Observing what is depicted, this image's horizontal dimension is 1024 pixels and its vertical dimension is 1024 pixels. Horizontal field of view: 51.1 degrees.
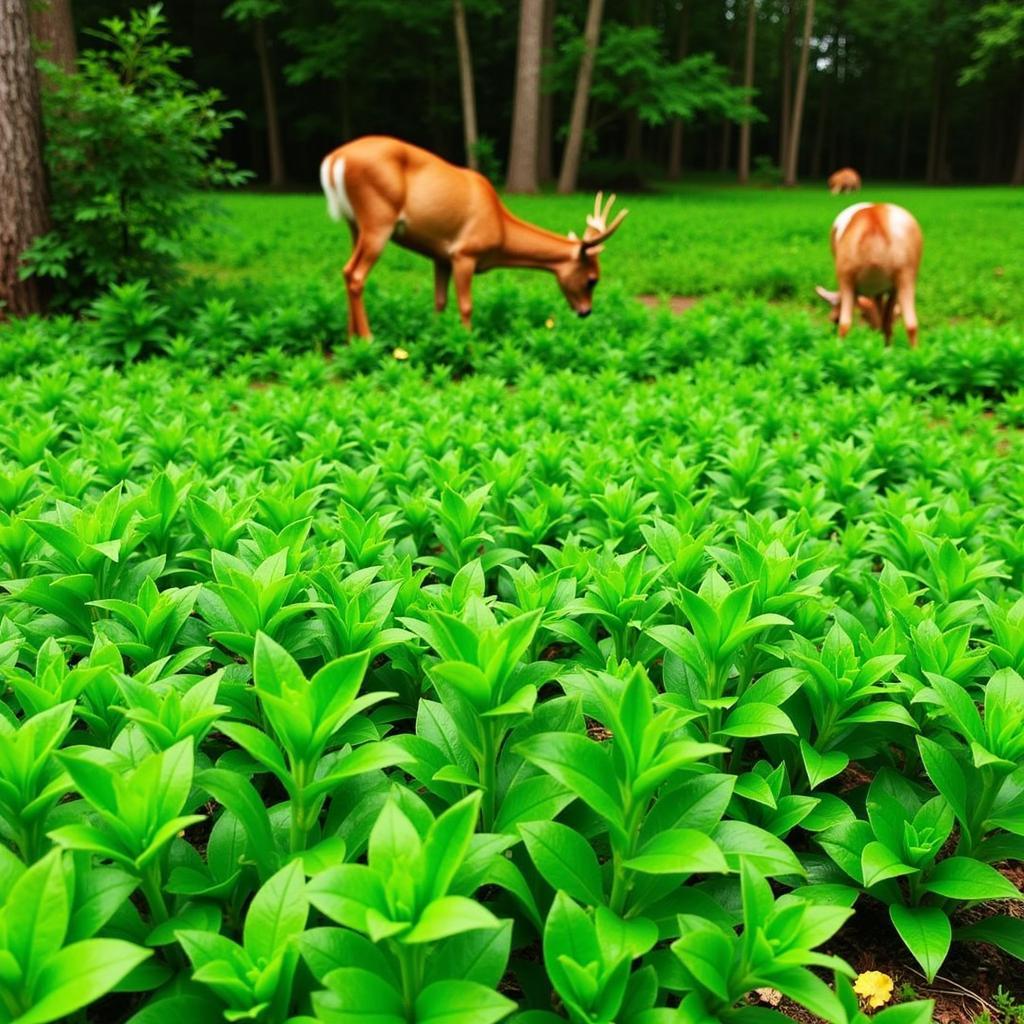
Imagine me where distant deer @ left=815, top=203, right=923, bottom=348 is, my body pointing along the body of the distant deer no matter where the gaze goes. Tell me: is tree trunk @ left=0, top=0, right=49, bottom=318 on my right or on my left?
on my left

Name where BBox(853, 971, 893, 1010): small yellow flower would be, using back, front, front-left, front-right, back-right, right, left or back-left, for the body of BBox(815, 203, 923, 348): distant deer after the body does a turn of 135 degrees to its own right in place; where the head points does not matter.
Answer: front-right

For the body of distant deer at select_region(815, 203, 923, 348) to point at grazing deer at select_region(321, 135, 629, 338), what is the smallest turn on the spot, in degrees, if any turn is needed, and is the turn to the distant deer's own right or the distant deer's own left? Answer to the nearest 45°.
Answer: approximately 90° to the distant deer's own left

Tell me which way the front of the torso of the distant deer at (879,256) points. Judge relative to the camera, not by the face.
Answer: away from the camera

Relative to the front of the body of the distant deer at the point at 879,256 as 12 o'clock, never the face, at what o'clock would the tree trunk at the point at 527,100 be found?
The tree trunk is roughly at 11 o'clock from the distant deer.

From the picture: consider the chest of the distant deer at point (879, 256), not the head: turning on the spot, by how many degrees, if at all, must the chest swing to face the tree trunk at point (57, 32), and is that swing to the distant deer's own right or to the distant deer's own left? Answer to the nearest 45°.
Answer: approximately 90° to the distant deer's own left
